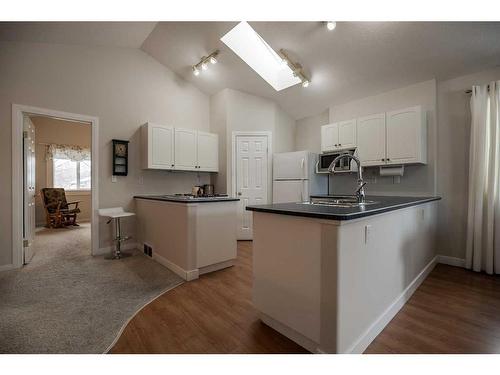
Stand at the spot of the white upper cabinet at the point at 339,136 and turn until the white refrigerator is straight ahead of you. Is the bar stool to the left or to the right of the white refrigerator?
left

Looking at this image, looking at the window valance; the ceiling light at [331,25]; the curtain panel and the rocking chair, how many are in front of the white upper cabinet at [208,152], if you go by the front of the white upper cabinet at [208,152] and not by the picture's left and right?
2

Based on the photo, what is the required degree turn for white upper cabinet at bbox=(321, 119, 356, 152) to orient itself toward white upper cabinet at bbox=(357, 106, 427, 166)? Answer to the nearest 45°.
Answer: approximately 90° to its left

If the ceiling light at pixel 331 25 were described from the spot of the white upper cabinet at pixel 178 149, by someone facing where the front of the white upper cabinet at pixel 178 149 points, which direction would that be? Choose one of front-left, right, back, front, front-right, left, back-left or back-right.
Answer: front

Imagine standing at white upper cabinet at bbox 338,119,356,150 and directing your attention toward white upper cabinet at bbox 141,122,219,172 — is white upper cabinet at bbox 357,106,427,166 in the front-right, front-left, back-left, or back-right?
back-left

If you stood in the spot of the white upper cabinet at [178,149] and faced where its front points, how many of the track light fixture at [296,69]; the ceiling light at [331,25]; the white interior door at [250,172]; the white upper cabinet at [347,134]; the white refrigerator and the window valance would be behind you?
1

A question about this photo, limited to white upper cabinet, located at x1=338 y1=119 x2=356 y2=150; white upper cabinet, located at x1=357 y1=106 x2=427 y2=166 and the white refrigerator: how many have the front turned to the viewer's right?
0

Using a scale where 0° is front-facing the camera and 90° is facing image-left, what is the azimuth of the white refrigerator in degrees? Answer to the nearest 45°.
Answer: approximately 45°

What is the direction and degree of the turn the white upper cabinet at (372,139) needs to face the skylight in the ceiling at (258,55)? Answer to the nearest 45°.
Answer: approximately 45° to its right

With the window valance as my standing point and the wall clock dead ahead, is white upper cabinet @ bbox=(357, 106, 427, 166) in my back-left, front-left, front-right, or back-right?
front-left

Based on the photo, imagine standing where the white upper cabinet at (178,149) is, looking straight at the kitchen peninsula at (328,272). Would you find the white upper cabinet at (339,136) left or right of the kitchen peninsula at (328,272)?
left

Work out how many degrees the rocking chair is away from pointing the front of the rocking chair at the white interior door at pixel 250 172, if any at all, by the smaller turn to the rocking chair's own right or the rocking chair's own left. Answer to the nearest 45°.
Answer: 0° — it already faces it

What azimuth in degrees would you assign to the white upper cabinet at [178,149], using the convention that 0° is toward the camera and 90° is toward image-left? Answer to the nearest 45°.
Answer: approximately 315°

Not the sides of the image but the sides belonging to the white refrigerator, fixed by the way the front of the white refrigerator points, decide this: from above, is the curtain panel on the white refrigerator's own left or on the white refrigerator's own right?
on the white refrigerator's own left

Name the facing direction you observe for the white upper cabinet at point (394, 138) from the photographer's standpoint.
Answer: facing the viewer and to the left of the viewer

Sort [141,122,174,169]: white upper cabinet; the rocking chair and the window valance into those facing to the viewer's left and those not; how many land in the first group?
0

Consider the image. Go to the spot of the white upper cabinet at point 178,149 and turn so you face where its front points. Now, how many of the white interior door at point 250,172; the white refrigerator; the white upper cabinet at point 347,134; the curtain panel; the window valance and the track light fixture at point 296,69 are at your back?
1
